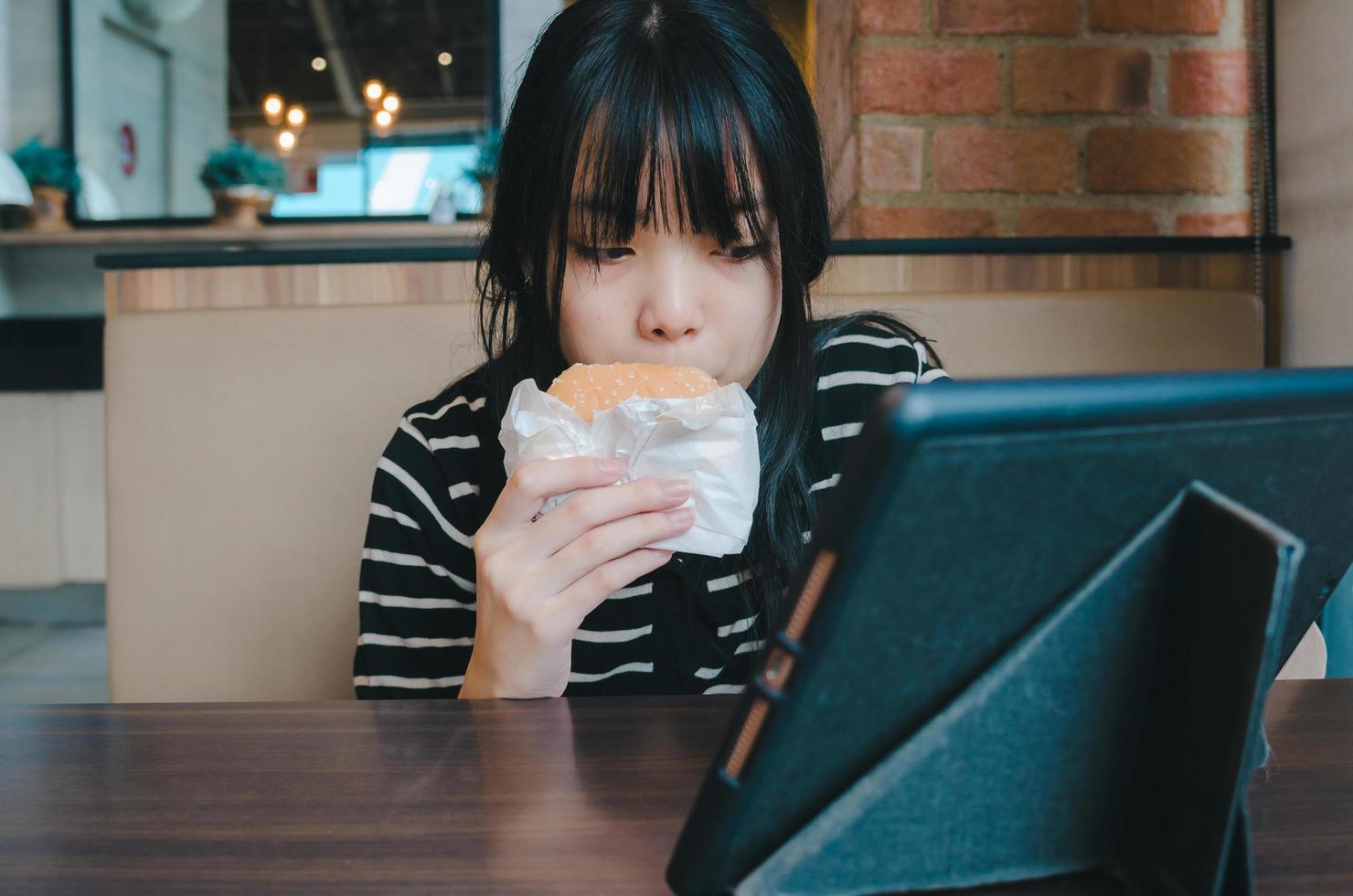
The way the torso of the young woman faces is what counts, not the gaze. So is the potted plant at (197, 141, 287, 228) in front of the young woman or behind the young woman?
behind

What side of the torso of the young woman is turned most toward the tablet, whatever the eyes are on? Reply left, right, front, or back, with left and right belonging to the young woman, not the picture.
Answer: front

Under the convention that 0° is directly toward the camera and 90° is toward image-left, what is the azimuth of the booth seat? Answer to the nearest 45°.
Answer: approximately 0°

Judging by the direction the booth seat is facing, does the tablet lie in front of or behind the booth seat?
in front

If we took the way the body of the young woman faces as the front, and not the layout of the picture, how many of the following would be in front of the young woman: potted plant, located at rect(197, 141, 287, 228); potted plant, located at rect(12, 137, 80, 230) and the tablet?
1

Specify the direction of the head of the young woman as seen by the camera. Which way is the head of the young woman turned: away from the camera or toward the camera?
toward the camera

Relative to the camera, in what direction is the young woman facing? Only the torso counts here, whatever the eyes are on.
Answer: toward the camera
